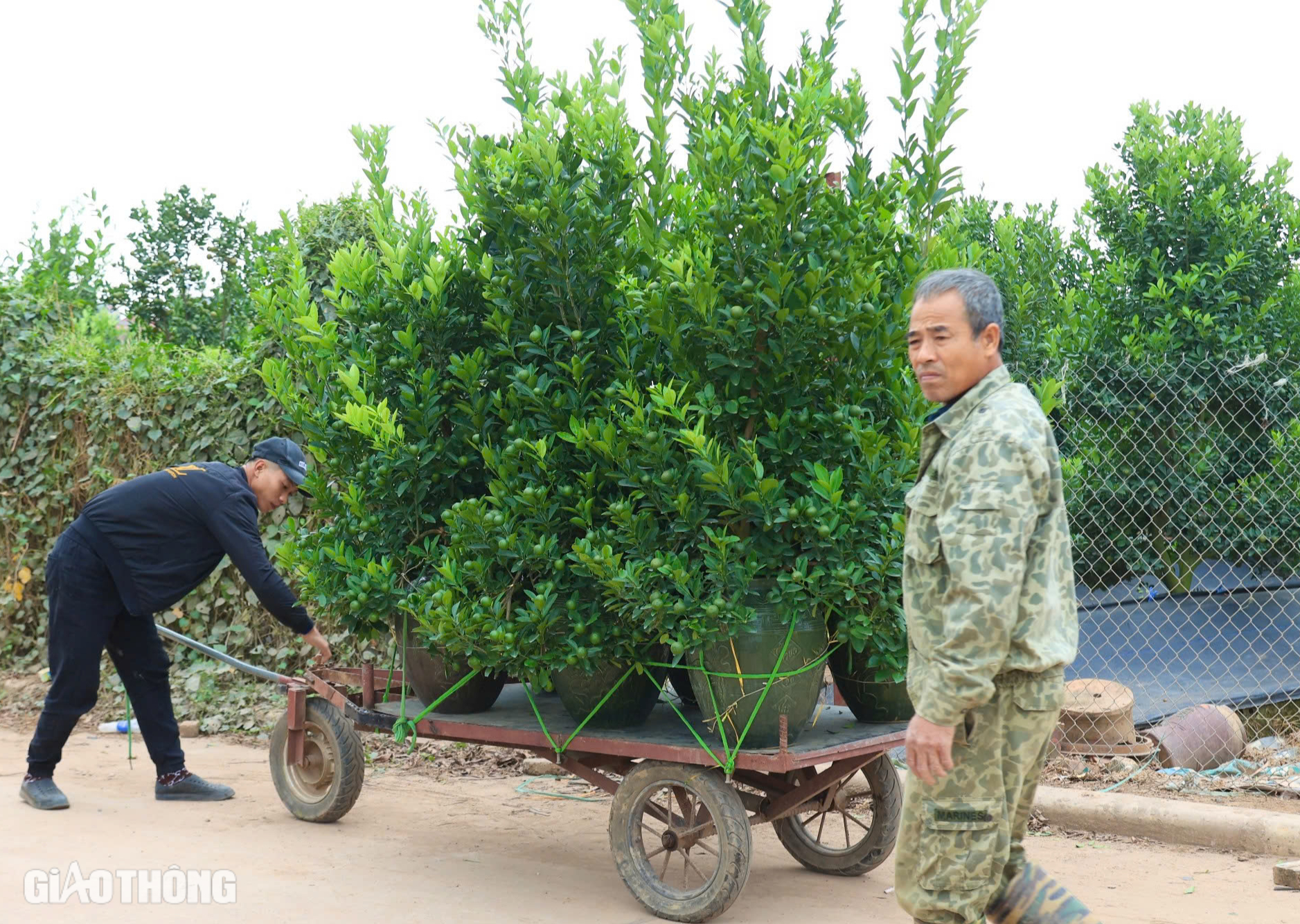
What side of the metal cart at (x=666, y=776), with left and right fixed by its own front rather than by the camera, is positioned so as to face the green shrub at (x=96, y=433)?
front

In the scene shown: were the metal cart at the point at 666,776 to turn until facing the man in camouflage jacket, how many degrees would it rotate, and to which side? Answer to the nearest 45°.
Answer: approximately 135° to its left

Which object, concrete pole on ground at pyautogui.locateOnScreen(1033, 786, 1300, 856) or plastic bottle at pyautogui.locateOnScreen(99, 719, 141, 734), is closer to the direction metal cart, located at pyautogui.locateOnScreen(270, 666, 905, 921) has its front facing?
the plastic bottle

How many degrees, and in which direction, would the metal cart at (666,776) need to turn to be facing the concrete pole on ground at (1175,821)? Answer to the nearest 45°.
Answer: approximately 135° to its right

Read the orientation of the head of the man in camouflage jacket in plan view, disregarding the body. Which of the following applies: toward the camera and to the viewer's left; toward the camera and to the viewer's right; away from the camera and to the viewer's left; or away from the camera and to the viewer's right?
toward the camera and to the viewer's left

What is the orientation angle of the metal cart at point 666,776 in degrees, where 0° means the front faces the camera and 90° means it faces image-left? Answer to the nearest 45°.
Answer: approximately 135°

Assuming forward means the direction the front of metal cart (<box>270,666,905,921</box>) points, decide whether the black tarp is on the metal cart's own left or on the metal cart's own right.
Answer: on the metal cart's own right

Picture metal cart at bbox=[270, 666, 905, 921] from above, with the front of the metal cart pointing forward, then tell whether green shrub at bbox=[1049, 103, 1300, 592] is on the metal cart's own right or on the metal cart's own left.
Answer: on the metal cart's own right
